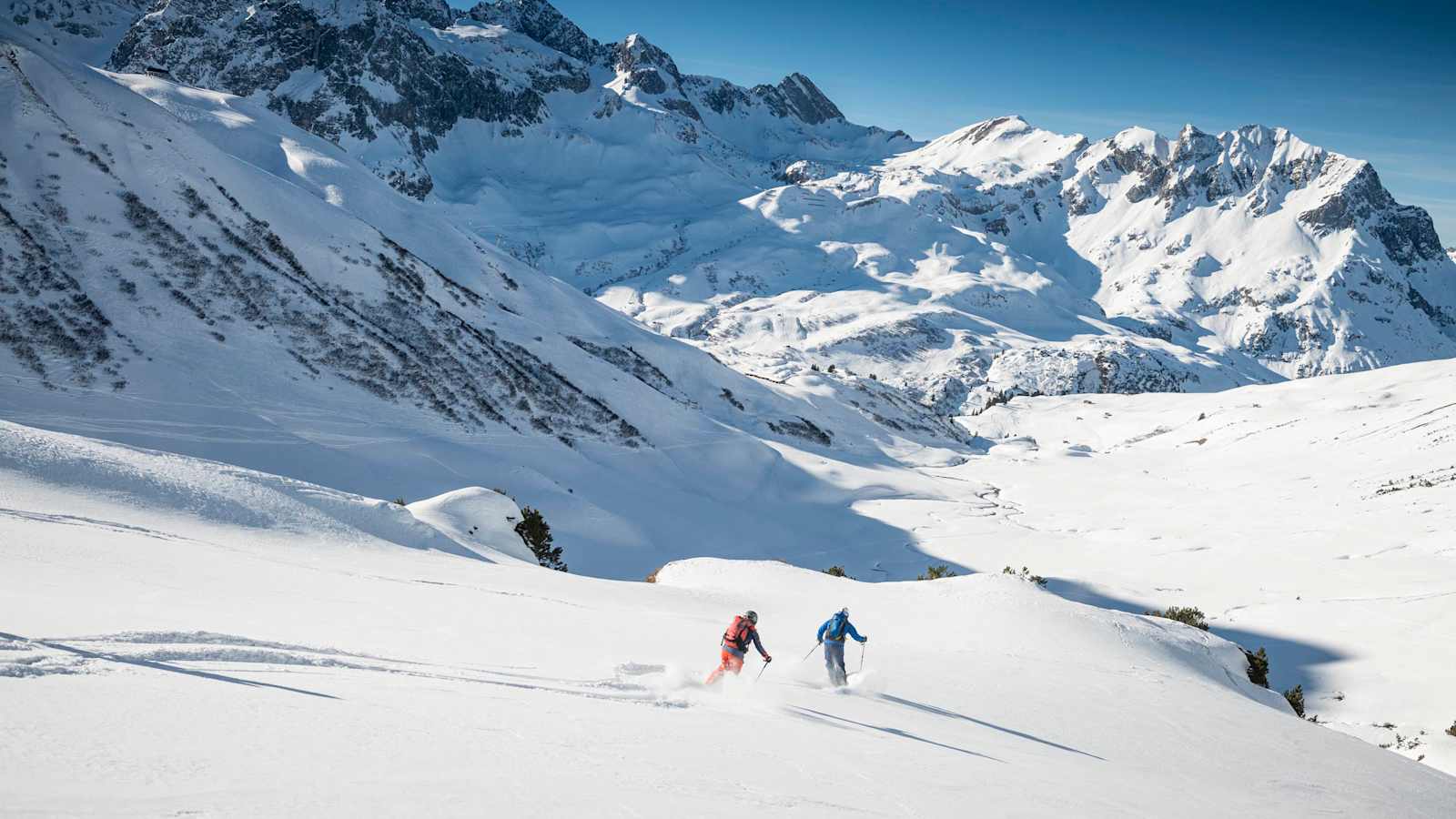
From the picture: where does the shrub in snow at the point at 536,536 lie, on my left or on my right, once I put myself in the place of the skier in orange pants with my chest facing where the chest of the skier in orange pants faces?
on my left

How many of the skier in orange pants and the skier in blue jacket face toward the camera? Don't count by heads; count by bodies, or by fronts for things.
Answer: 0

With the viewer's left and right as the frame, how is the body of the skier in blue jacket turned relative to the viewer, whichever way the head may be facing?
facing away from the viewer and to the right of the viewer

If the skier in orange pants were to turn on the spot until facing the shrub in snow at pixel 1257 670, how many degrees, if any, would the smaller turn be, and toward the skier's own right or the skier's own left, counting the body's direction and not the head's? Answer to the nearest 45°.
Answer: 0° — they already face it

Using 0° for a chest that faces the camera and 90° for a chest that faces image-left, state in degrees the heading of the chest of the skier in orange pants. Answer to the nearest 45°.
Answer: approximately 225°

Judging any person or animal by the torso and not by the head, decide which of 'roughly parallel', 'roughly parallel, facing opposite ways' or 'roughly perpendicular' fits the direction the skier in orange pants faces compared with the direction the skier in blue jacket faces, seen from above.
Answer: roughly parallel

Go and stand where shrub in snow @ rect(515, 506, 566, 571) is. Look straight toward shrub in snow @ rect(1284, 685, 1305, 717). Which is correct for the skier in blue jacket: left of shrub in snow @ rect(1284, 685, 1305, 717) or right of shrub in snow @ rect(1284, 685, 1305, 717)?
right
